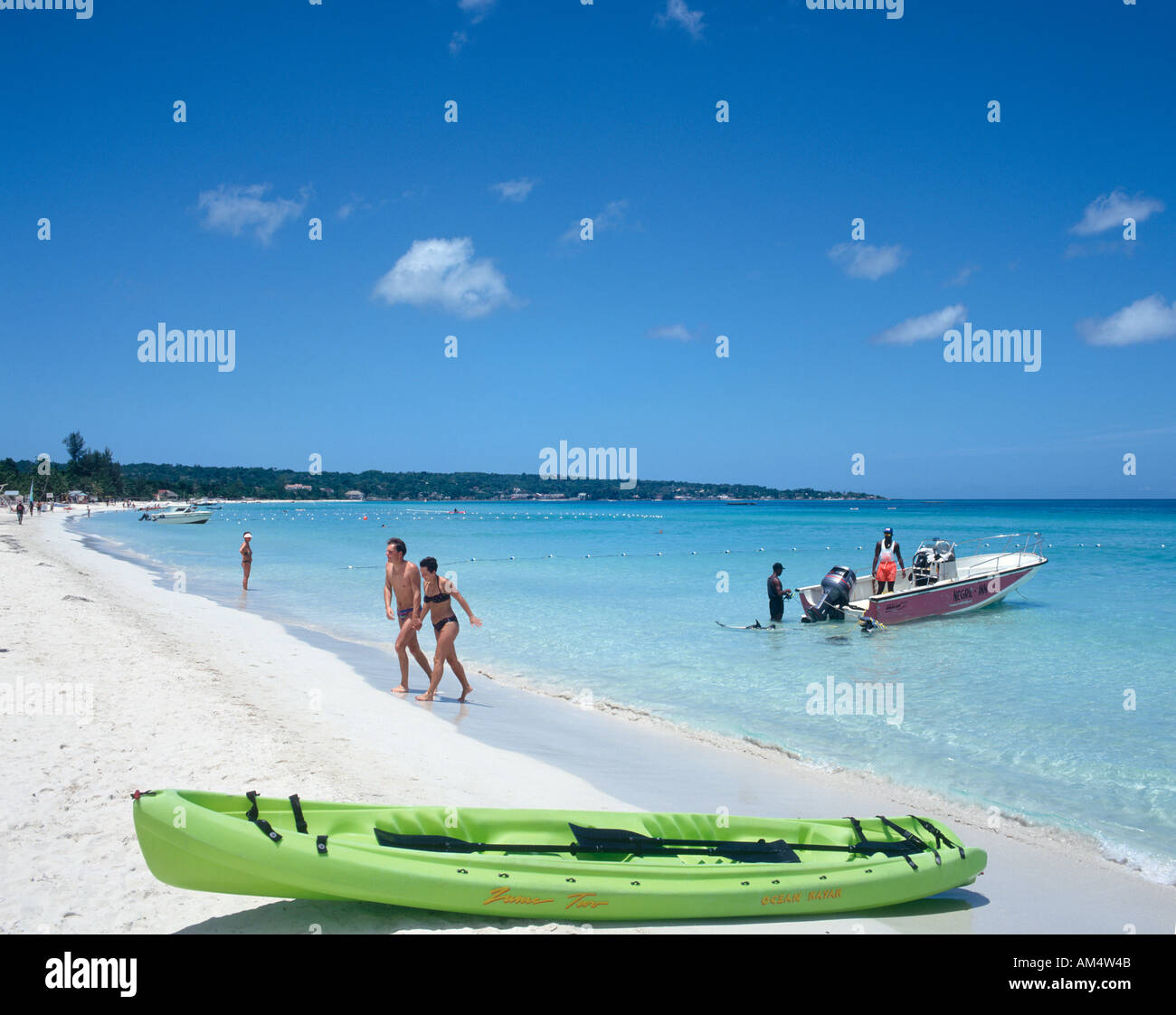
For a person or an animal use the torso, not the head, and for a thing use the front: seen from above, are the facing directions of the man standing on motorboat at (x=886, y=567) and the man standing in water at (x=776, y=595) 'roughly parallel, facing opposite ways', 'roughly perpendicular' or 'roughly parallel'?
roughly perpendicular

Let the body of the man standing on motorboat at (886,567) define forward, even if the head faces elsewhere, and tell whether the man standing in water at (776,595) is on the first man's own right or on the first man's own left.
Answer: on the first man's own right

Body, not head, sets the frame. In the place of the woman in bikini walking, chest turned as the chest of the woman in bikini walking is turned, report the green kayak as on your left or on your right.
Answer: on your left

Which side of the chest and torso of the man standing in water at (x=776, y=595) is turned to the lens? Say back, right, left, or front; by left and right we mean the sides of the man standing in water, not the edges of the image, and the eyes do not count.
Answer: right

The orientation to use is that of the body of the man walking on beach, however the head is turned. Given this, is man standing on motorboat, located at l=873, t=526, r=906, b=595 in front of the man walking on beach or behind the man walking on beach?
behind

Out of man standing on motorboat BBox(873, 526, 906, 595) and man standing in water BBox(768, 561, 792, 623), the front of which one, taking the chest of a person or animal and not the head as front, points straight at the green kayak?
man standing on motorboat BBox(873, 526, 906, 595)

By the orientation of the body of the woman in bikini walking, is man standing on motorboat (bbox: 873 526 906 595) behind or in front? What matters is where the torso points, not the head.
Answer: behind

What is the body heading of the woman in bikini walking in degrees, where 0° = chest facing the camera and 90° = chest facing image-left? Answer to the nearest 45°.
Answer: approximately 45°
